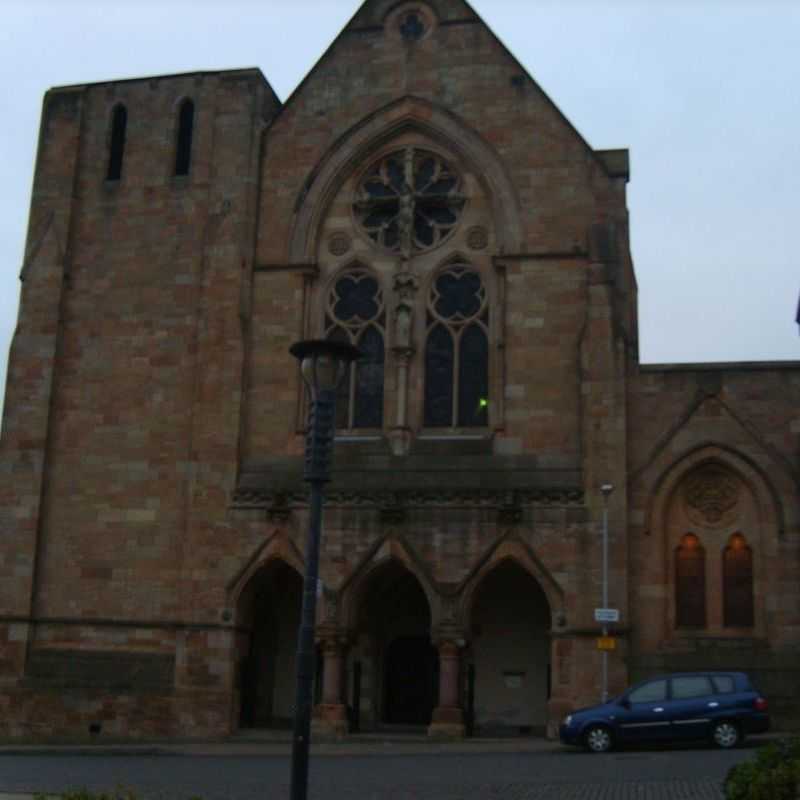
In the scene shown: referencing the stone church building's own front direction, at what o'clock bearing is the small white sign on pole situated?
The small white sign on pole is roughly at 10 o'clock from the stone church building.

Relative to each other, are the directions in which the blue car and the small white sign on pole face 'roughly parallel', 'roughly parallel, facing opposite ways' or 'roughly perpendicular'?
roughly perpendicular

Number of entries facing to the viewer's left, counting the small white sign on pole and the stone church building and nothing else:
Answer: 0

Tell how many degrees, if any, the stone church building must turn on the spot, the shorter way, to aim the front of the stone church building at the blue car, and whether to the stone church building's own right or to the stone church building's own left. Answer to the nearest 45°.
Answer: approximately 45° to the stone church building's own left

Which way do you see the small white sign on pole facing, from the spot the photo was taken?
facing the viewer

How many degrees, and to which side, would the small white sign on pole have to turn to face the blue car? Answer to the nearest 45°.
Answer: approximately 45° to its left
